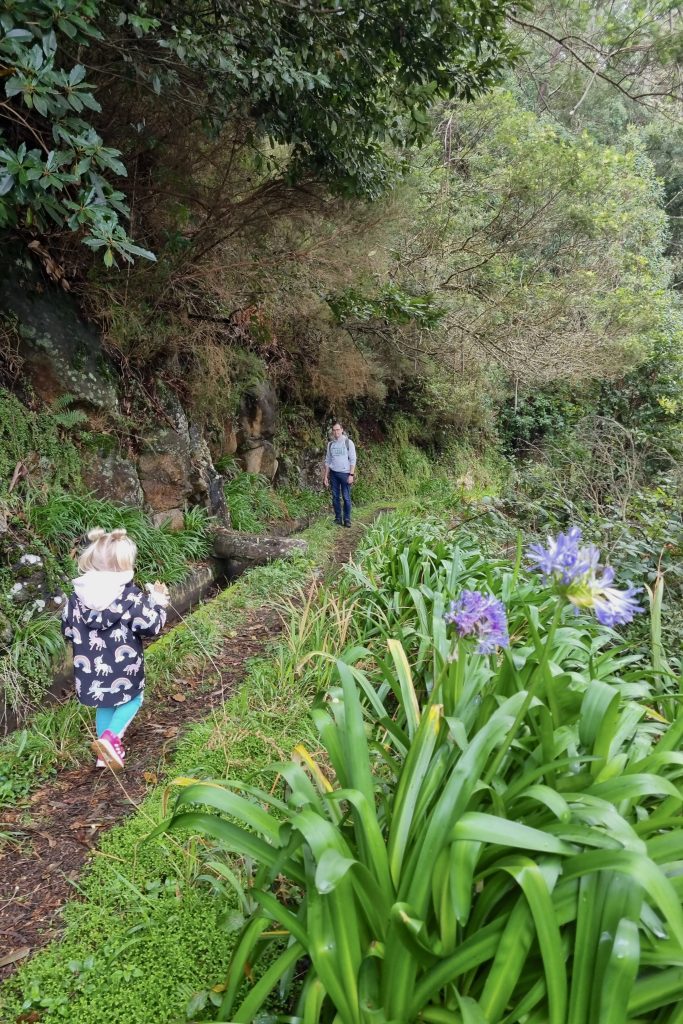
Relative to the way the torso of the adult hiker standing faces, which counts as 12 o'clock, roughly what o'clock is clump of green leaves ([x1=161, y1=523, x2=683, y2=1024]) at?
The clump of green leaves is roughly at 12 o'clock from the adult hiker standing.

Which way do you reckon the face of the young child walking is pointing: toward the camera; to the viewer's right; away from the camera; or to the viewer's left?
away from the camera

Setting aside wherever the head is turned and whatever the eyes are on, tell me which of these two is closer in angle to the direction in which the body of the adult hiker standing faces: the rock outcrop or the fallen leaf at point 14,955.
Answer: the fallen leaf

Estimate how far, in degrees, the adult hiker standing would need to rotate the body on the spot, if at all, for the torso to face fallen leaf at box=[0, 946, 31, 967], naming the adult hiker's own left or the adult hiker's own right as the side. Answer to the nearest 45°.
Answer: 0° — they already face it

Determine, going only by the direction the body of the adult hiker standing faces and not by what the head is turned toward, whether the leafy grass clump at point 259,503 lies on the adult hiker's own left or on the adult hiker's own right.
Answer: on the adult hiker's own right

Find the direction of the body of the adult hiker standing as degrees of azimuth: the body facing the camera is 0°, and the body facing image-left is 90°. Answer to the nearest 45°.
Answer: approximately 0°

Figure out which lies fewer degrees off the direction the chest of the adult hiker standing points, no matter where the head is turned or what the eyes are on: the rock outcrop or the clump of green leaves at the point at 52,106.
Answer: the clump of green leaves
